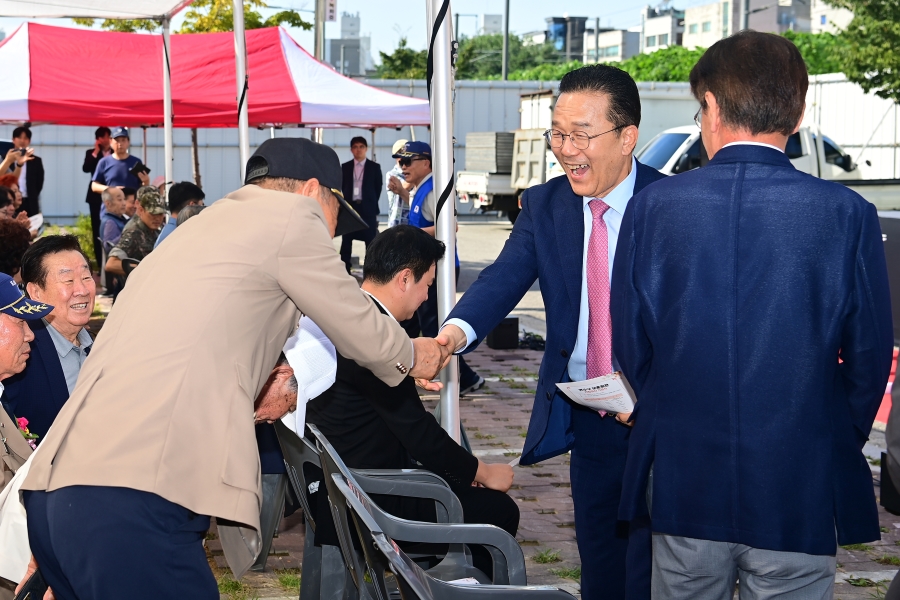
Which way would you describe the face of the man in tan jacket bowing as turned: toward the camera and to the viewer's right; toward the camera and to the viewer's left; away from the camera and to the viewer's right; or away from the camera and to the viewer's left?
away from the camera and to the viewer's right

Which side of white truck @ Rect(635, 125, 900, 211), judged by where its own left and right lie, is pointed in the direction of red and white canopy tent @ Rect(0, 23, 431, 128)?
front

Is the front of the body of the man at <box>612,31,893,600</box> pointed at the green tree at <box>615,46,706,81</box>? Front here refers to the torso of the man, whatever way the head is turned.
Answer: yes

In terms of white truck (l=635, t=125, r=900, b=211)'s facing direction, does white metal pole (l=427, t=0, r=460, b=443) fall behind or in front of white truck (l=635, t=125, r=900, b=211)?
in front

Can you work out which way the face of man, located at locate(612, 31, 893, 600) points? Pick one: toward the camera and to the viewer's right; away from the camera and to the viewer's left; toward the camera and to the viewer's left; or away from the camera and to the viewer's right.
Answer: away from the camera and to the viewer's left

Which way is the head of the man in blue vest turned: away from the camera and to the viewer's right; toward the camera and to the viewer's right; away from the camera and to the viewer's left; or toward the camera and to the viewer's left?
toward the camera and to the viewer's left

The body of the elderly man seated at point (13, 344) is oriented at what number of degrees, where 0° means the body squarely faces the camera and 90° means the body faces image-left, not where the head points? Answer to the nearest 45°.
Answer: approximately 270°

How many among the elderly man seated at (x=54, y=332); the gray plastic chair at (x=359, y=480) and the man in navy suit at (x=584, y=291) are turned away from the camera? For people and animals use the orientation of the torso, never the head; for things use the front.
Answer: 0
